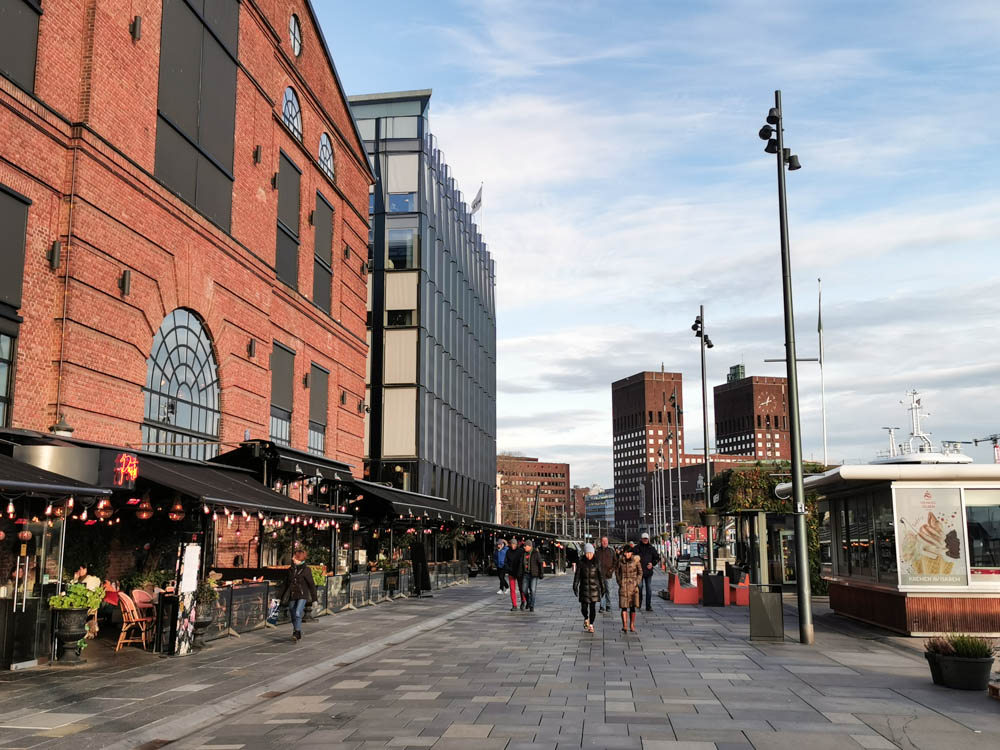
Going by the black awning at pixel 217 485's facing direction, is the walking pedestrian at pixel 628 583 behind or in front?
in front

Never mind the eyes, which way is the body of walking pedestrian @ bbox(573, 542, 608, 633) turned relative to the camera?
toward the camera

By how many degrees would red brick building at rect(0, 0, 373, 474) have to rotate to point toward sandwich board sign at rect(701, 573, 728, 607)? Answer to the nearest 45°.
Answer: approximately 45° to its left

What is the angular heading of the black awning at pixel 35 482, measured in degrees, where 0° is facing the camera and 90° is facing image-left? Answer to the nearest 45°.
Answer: approximately 315°

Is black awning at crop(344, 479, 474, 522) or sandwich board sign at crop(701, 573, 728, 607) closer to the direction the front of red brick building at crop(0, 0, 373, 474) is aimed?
the sandwich board sign

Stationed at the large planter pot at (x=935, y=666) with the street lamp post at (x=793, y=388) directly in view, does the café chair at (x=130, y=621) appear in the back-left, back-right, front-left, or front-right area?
front-left

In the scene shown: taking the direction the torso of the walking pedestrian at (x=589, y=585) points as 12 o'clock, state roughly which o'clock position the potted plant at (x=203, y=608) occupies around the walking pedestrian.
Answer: The potted plant is roughly at 2 o'clock from the walking pedestrian.

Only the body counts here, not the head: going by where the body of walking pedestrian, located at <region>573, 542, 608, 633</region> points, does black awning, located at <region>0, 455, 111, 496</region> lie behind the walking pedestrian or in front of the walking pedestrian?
in front

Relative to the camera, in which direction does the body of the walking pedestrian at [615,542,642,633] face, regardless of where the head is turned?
toward the camera

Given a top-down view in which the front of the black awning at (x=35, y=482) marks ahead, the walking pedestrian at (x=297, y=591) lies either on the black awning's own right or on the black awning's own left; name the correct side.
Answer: on the black awning's own left

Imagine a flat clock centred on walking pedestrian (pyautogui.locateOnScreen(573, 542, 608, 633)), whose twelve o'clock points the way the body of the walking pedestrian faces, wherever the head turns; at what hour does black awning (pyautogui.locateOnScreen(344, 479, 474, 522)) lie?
The black awning is roughly at 5 o'clock from the walking pedestrian.

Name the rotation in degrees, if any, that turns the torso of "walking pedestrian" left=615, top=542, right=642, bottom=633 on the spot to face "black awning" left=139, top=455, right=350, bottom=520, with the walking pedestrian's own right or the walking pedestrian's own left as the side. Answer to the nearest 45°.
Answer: approximately 90° to the walking pedestrian's own right

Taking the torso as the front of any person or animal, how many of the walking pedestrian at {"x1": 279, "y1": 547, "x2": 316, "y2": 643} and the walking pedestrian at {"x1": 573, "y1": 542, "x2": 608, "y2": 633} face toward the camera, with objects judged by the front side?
2

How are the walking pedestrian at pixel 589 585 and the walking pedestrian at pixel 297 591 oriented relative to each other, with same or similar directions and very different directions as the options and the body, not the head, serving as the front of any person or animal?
same or similar directions

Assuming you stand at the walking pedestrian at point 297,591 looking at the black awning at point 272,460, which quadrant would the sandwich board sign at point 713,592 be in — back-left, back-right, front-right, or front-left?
front-right

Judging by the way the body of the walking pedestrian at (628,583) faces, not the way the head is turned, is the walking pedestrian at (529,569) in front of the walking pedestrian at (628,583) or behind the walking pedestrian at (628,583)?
behind

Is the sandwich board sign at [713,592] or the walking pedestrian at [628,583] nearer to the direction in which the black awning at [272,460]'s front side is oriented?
the walking pedestrian
